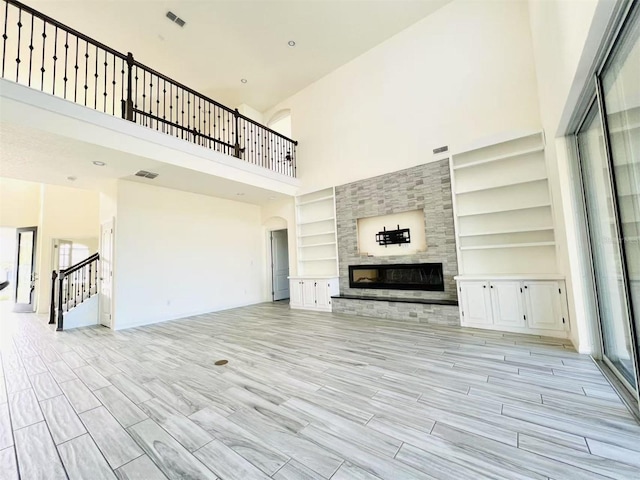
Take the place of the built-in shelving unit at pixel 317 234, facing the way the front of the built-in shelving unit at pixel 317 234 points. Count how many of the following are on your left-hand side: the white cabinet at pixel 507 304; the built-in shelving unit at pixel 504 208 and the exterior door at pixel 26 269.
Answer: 2

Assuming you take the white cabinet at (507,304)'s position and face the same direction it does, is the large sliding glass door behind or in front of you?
in front

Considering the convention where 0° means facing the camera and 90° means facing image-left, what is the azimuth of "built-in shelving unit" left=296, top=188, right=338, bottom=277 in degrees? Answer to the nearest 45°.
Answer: approximately 45°

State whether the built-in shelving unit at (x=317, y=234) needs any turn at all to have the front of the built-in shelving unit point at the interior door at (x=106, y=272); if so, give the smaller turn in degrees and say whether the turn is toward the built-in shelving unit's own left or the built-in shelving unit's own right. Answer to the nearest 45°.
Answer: approximately 45° to the built-in shelving unit's own right

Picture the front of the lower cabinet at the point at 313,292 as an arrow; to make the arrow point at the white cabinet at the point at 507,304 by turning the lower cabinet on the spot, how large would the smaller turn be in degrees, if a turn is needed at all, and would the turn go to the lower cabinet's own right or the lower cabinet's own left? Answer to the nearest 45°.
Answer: approximately 90° to the lower cabinet's own left

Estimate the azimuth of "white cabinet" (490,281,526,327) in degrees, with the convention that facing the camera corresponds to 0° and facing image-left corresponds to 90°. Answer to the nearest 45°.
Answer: approximately 0°

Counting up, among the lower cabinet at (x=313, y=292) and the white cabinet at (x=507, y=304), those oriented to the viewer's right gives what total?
0

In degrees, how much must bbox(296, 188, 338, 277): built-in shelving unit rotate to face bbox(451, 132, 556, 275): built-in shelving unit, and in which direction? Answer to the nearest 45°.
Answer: approximately 90° to its left

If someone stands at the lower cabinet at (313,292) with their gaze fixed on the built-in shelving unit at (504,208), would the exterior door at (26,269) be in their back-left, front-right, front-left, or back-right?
back-right

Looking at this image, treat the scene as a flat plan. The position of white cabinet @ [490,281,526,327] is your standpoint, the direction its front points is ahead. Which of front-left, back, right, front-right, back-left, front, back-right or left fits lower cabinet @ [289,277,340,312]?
right

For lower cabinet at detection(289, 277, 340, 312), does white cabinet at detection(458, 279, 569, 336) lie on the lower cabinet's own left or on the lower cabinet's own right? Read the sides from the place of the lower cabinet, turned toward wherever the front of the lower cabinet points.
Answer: on the lower cabinet's own left
